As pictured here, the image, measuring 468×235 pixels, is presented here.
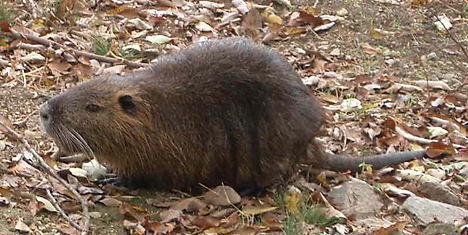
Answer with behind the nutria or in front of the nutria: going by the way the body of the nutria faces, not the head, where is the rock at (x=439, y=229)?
behind

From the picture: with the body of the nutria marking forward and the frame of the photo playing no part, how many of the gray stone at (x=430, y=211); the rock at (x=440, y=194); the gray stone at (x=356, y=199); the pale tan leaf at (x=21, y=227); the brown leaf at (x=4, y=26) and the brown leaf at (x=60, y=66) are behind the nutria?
3

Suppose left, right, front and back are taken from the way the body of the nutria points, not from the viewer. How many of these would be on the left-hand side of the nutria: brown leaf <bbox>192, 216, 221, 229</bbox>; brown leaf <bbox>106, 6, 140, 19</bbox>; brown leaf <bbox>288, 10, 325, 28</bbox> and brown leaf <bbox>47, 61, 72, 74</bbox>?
1

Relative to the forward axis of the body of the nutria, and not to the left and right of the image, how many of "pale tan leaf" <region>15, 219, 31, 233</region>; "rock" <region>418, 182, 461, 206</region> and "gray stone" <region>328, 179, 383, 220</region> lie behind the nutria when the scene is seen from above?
2

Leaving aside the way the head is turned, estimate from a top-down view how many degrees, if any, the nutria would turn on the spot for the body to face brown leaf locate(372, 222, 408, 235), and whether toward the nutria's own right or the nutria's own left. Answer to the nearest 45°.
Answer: approximately 135° to the nutria's own left

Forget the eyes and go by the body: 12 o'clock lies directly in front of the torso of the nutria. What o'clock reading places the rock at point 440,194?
The rock is roughly at 6 o'clock from the nutria.

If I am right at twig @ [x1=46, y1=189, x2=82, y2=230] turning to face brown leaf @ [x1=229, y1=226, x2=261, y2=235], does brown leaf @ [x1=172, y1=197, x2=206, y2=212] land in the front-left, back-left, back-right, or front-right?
front-left

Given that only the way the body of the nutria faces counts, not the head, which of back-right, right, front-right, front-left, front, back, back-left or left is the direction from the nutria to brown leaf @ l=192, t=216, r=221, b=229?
left

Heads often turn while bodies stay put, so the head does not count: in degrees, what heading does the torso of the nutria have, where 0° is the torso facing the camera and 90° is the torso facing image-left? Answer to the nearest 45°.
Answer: approximately 90°

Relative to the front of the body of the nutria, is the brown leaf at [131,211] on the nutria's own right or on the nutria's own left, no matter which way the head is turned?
on the nutria's own left

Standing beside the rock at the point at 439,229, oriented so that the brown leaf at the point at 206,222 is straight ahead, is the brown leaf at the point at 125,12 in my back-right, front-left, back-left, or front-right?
front-right

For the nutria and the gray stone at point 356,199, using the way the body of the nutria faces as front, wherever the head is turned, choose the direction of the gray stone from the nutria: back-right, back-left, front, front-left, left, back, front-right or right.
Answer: back

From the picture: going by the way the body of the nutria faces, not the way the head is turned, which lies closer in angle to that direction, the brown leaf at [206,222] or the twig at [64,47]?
the twig
